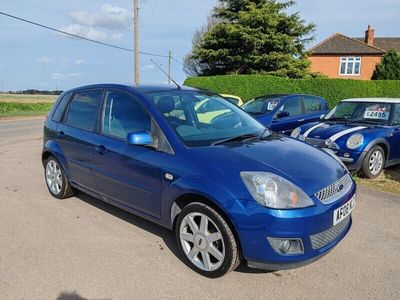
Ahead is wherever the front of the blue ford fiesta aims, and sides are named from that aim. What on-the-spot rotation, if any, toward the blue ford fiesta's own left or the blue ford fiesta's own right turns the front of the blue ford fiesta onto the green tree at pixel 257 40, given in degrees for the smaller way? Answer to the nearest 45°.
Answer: approximately 135° to the blue ford fiesta's own left

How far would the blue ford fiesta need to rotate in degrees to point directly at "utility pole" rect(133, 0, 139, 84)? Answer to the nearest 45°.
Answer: approximately 135° to its left

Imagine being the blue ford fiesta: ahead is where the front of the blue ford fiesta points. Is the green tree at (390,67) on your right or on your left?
on your left

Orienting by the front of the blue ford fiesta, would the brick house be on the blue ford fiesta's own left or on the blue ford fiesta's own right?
on the blue ford fiesta's own left

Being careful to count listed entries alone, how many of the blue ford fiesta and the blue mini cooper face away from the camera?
0

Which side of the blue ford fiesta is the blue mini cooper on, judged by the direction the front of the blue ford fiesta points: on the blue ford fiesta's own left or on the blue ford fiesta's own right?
on the blue ford fiesta's own left

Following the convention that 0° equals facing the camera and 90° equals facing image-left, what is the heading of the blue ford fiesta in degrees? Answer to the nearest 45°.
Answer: approximately 315°
